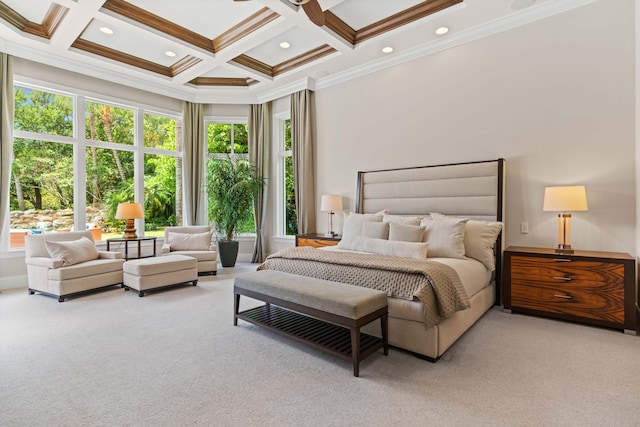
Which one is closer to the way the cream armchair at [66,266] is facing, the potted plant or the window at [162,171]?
the potted plant

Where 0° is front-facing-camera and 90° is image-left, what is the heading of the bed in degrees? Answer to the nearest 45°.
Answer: approximately 45°

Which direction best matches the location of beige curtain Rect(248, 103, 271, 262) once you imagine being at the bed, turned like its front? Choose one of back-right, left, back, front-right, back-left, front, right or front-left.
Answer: right

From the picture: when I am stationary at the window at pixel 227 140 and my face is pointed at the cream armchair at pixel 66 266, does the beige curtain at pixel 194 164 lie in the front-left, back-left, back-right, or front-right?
front-right

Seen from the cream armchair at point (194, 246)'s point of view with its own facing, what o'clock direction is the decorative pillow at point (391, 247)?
The decorative pillow is roughly at 11 o'clock from the cream armchair.

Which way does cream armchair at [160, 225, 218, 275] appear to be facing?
toward the camera

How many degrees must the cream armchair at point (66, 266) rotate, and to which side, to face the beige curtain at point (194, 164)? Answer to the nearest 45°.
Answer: approximately 90° to its left

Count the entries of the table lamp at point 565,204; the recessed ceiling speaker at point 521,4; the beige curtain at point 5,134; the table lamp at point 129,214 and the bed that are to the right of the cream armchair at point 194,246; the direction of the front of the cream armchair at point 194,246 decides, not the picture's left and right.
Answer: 2

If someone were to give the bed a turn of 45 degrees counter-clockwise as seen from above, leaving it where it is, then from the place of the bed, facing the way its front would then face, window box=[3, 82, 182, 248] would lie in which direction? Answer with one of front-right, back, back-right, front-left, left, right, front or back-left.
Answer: right

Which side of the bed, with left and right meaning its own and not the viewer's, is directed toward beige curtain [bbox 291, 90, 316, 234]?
right

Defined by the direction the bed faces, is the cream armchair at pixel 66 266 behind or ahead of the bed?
ahead

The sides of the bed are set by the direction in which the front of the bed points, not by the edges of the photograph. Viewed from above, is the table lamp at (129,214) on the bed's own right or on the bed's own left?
on the bed's own right

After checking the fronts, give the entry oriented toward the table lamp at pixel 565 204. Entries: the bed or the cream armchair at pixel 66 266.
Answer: the cream armchair

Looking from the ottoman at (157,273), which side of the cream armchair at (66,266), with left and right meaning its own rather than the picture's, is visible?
front

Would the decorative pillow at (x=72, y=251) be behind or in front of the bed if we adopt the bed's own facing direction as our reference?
in front
